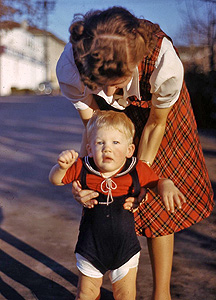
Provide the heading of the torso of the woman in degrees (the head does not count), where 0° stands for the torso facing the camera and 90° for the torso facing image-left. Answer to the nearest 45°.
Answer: approximately 45°

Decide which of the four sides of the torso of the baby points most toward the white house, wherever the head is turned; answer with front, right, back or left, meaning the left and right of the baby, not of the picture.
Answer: back

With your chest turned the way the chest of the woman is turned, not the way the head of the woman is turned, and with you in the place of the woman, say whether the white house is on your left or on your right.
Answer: on your right
